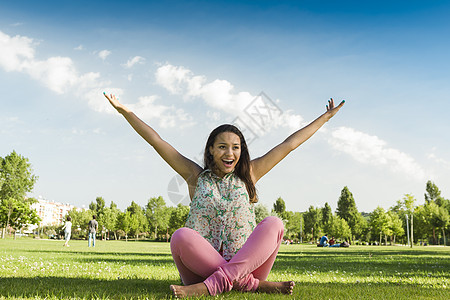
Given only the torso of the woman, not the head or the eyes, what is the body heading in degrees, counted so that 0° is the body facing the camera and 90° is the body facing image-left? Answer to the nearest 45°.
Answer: approximately 0°
